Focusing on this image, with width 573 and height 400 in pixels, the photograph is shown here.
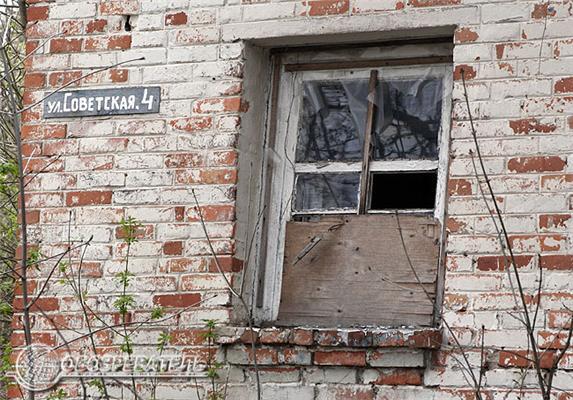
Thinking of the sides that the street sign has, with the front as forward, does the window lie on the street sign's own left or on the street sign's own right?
on the street sign's own left

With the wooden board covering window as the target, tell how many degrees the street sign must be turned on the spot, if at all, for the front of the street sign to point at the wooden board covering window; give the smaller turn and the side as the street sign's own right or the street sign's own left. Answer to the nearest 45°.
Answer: approximately 45° to the street sign's own left

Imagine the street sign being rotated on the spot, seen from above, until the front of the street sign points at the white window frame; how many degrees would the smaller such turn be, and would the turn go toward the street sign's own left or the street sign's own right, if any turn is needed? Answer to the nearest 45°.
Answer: approximately 90° to the street sign's own left

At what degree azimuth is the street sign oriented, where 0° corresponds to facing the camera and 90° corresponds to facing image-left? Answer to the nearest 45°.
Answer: approximately 0°
